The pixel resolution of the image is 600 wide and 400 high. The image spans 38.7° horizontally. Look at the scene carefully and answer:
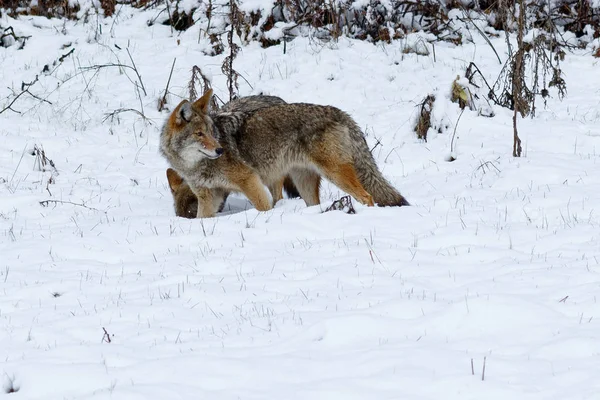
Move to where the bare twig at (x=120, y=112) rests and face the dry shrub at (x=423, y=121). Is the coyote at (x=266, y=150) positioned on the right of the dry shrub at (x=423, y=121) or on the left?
right

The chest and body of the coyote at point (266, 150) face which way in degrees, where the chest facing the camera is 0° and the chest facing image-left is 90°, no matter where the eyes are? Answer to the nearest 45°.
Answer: approximately 90°

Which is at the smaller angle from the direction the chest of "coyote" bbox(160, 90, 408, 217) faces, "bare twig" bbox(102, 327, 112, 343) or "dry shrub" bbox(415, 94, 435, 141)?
the bare twig

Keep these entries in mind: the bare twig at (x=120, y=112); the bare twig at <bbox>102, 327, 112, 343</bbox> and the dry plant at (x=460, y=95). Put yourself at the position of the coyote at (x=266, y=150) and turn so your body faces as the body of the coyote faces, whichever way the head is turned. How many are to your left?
1

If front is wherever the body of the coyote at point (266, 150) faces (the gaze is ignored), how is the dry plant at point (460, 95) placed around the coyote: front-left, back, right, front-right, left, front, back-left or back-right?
back-right

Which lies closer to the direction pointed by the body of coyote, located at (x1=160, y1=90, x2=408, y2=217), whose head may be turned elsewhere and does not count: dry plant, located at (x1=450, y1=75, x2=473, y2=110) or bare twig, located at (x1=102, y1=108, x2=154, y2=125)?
the bare twig

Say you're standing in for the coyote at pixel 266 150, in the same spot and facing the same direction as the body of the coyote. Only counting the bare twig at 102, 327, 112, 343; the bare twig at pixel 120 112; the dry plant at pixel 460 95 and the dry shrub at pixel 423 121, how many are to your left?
1

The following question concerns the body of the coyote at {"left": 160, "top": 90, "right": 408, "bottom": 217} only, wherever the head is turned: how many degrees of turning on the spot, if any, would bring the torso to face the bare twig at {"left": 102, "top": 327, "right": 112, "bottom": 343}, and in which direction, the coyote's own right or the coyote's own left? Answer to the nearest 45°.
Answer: approximately 90° to the coyote's own left

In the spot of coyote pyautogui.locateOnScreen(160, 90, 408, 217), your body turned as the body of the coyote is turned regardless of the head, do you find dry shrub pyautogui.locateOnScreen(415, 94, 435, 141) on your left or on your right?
on your right

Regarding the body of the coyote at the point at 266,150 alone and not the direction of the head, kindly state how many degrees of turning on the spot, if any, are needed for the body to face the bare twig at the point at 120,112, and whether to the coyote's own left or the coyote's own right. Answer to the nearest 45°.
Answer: approximately 45° to the coyote's own right

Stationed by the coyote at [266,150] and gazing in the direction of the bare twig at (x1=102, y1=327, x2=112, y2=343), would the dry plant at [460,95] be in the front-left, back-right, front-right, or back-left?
back-left
